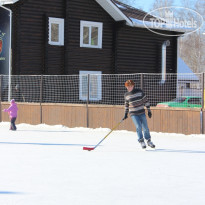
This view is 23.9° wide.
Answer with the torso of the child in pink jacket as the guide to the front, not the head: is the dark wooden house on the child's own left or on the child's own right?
on the child's own right

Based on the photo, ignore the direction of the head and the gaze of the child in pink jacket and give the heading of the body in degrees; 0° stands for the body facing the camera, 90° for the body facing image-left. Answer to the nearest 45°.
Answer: approximately 90°
